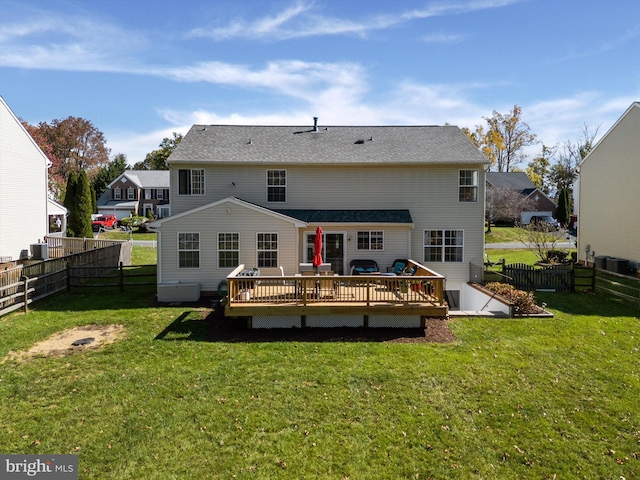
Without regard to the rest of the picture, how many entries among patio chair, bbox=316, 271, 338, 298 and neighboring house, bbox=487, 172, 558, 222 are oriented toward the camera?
1

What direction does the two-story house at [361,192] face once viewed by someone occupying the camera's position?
facing away from the viewer

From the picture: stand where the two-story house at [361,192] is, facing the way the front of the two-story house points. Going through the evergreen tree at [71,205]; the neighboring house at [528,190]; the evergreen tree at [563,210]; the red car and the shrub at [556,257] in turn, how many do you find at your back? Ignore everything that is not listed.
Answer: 0

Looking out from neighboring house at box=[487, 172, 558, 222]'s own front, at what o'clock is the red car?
The red car is roughly at 2 o'clock from the neighboring house.

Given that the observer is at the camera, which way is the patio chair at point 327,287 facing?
facing away from the viewer

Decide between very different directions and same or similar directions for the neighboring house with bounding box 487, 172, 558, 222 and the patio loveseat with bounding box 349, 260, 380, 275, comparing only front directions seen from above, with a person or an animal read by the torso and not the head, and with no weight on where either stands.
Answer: same or similar directions

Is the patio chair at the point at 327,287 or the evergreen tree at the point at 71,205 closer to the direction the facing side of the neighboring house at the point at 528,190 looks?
the patio chair

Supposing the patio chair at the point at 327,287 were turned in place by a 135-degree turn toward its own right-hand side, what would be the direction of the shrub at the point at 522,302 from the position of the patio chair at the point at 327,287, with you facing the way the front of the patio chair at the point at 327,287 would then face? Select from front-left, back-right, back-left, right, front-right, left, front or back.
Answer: front-left

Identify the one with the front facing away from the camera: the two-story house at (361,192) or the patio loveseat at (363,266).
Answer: the two-story house

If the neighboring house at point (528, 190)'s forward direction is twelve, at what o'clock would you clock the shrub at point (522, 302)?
The shrub is roughly at 12 o'clock from the neighboring house.

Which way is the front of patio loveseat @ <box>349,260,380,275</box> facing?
toward the camera

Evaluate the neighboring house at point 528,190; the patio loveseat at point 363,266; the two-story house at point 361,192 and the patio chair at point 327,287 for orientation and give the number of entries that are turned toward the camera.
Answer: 2

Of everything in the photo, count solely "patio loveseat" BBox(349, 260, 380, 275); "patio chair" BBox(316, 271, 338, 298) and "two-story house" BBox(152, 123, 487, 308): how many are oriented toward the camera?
1

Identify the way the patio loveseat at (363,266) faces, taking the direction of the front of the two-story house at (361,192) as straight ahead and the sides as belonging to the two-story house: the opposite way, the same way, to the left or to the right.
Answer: the opposite way
